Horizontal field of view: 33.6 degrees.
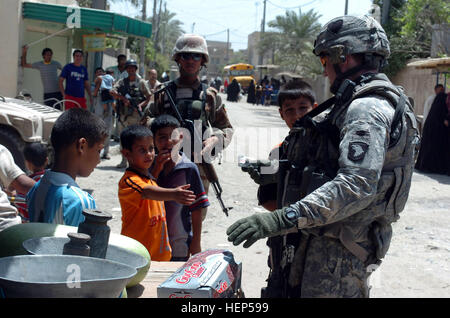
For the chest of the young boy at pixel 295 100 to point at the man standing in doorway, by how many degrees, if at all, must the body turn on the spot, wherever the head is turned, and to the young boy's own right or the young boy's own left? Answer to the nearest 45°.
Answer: approximately 135° to the young boy's own right

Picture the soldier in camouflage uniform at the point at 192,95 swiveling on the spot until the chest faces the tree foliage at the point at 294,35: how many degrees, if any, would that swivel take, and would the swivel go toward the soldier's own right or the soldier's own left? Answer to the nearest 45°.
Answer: approximately 180°

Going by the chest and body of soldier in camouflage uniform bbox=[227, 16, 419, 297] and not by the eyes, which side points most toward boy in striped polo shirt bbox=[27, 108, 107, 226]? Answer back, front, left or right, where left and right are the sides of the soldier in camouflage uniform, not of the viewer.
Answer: front

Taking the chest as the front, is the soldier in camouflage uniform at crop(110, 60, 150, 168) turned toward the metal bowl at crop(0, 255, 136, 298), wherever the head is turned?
yes

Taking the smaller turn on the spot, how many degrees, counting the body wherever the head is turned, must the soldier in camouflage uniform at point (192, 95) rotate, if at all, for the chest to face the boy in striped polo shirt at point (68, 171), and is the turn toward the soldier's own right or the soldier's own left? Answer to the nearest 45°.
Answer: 0° — they already face them

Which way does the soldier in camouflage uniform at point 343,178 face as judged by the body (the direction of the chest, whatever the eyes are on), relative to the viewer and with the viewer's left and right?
facing to the left of the viewer

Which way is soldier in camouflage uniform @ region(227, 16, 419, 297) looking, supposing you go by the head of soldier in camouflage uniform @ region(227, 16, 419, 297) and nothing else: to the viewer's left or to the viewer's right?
to the viewer's left

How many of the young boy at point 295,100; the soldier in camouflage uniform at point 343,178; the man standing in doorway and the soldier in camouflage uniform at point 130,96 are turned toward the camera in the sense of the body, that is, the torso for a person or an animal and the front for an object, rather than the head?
3

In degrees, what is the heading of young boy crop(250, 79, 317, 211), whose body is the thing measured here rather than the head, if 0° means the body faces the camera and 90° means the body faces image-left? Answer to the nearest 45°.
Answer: approximately 0°

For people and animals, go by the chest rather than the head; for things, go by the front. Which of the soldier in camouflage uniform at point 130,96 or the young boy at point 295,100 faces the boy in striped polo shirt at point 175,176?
the soldier in camouflage uniform

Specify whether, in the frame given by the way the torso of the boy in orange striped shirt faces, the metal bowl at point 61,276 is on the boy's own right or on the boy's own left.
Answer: on the boy's own right

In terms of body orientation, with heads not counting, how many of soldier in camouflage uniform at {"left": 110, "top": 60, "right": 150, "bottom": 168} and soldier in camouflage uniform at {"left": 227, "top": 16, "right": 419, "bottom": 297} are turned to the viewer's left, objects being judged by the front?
1

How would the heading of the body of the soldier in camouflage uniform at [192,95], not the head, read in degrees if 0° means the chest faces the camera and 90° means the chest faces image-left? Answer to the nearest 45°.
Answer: approximately 0°
